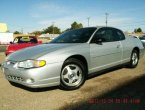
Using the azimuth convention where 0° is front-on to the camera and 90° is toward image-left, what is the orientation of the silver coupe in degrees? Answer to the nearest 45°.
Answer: approximately 45°
